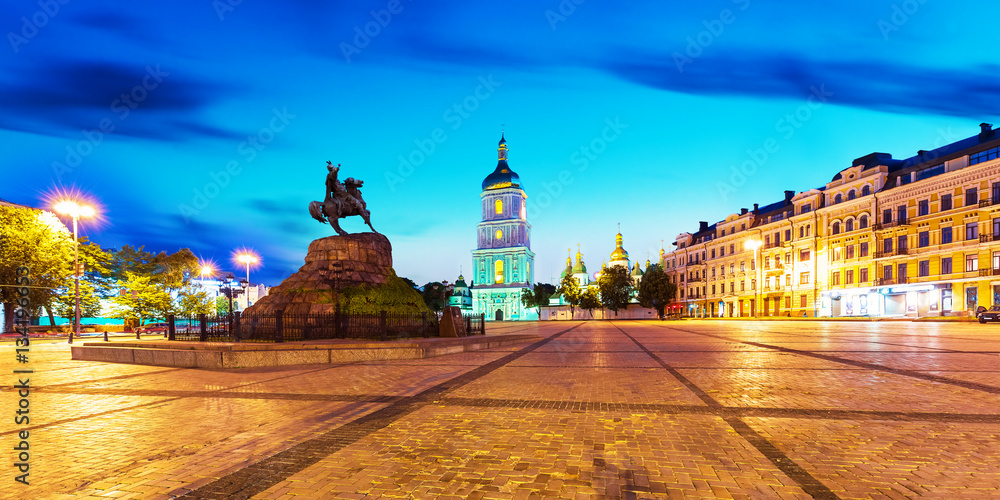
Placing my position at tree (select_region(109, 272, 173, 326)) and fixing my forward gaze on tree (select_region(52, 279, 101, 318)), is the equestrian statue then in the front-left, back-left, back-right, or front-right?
back-left

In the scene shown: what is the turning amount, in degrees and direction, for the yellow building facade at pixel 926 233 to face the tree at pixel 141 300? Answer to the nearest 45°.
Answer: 0° — it already faces it

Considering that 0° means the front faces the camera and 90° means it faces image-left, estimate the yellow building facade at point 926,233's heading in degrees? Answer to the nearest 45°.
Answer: approximately 45°

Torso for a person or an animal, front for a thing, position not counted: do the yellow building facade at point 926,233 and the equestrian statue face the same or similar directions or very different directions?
very different directions

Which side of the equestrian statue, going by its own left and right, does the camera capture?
right

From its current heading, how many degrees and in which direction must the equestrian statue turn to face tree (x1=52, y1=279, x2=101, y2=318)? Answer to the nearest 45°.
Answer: approximately 135° to its left
